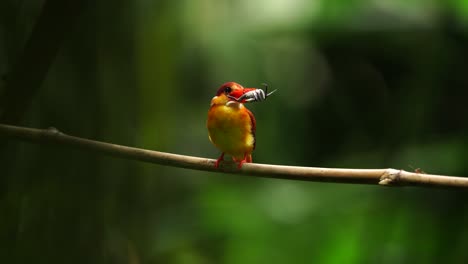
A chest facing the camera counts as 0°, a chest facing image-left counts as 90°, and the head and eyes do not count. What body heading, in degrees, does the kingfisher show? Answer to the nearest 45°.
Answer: approximately 0°
